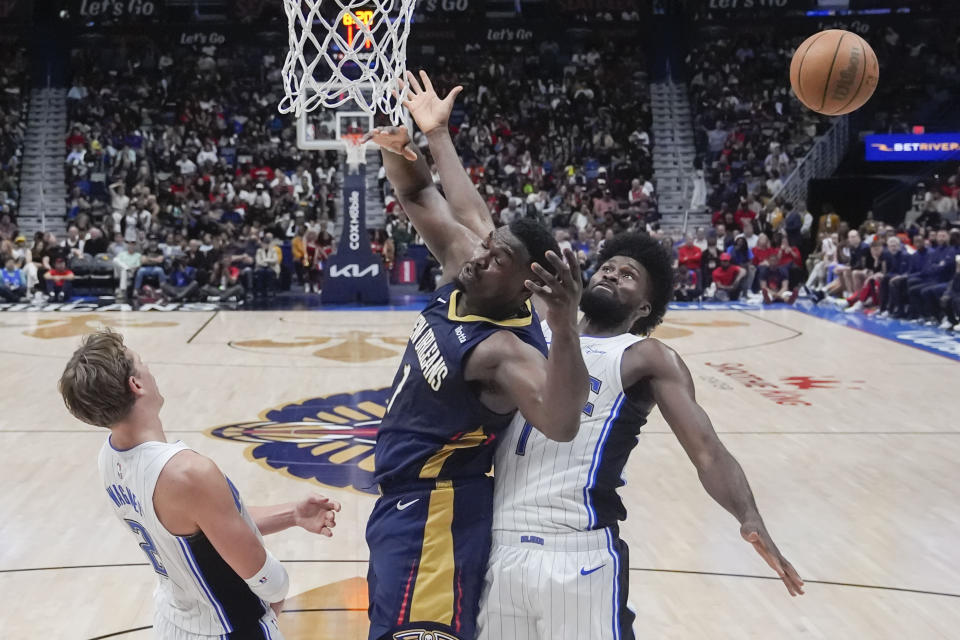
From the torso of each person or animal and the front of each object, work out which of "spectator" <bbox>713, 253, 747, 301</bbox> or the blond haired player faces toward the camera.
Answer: the spectator

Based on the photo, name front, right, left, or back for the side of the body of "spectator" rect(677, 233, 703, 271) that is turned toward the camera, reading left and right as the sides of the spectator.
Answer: front

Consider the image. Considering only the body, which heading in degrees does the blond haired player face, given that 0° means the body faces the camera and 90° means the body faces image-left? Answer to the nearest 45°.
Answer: approximately 225°

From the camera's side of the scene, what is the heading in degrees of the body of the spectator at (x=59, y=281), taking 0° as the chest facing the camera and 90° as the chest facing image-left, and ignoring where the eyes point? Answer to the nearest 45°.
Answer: approximately 0°

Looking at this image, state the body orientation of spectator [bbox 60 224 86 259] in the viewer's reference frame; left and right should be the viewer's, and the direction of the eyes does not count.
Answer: facing the viewer

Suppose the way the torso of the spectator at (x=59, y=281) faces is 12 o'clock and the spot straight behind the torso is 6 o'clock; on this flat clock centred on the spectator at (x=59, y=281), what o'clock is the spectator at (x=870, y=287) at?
the spectator at (x=870, y=287) is roughly at 10 o'clock from the spectator at (x=59, y=281).

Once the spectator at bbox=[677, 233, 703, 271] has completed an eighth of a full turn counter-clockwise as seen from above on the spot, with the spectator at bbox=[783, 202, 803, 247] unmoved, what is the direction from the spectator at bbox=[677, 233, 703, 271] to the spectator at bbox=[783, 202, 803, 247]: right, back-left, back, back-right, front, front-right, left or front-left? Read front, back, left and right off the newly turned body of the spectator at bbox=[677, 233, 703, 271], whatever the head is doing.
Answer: left

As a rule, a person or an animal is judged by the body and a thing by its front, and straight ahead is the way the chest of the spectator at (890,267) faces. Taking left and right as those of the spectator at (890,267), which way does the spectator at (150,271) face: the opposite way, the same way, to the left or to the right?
to the left

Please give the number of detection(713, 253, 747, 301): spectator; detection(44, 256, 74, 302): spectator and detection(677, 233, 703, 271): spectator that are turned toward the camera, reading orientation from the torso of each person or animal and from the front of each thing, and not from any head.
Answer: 3

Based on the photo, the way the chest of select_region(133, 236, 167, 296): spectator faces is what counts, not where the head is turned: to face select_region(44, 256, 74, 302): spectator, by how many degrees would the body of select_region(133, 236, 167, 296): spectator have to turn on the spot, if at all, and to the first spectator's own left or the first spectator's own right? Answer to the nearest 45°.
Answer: approximately 90° to the first spectator's own right

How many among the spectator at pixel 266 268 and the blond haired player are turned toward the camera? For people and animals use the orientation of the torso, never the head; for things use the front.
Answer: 1

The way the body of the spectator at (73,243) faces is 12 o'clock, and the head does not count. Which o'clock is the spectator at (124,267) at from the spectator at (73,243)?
the spectator at (124,267) is roughly at 11 o'clock from the spectator at (73,243).

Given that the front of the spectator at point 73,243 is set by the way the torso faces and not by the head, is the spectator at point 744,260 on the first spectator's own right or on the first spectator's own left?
on the first spectator's own left

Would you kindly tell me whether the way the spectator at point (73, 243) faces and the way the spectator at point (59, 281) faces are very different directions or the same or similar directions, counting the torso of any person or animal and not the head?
same or similar directions

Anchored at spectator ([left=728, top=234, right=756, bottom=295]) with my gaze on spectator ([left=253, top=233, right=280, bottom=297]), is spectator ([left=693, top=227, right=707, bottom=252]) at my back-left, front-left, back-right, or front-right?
front-right
